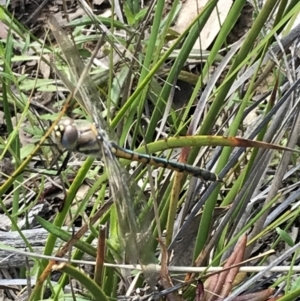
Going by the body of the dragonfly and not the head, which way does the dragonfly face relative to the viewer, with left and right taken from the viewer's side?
facing to the left of the viewer
